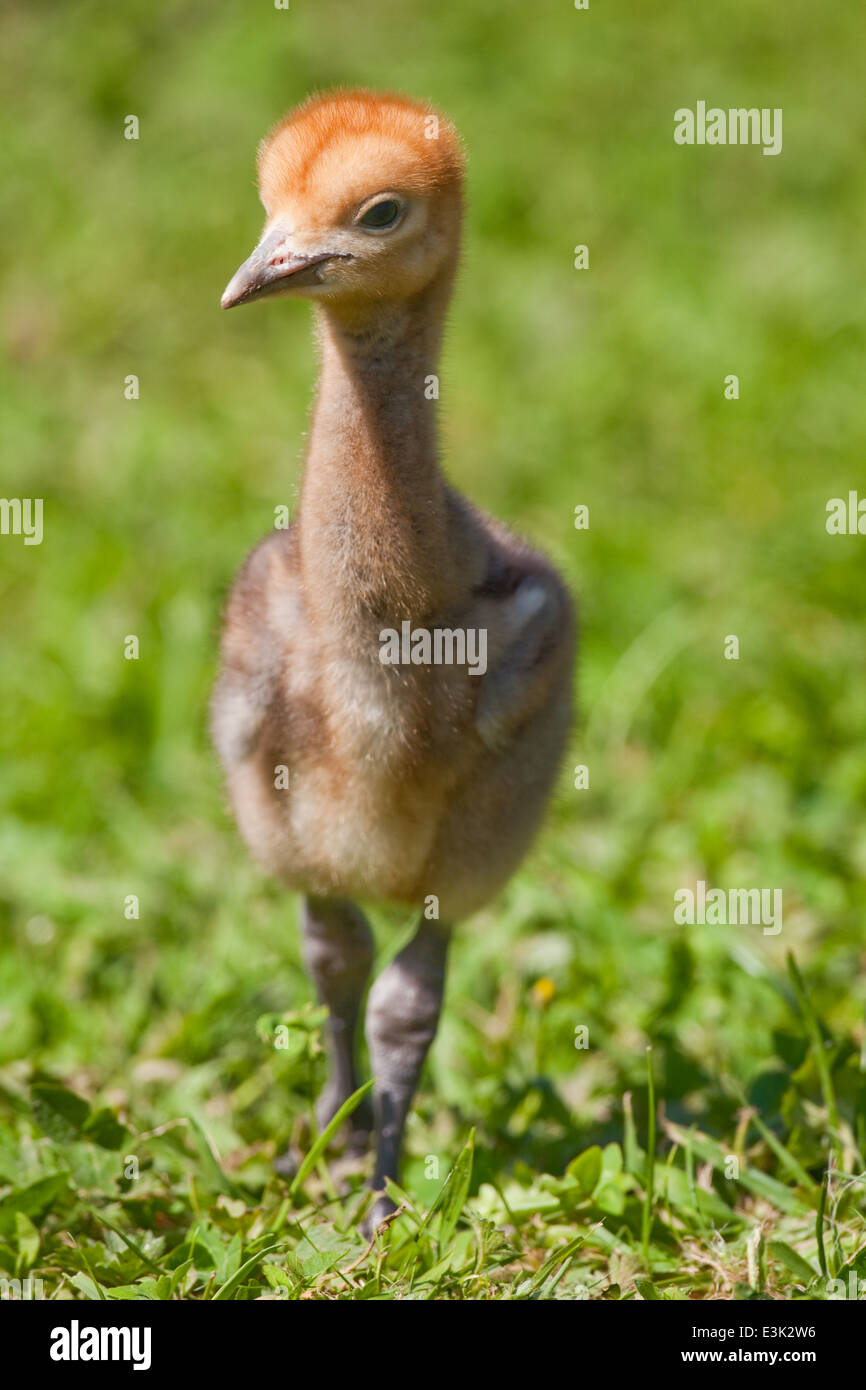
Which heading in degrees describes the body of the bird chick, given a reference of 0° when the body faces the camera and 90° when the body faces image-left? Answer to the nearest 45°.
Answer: approximately 0°
